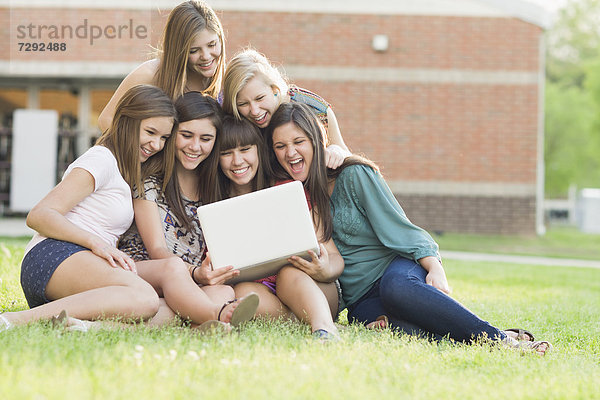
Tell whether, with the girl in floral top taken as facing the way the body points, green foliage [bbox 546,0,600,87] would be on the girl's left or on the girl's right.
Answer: on the girl's left

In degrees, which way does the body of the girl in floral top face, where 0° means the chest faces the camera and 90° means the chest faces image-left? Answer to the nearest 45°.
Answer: approximately 315°

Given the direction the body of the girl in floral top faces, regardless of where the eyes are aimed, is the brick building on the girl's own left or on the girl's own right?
on the girl's own left

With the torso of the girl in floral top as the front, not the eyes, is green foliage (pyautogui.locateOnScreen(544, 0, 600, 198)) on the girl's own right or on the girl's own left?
on the girl's own left
